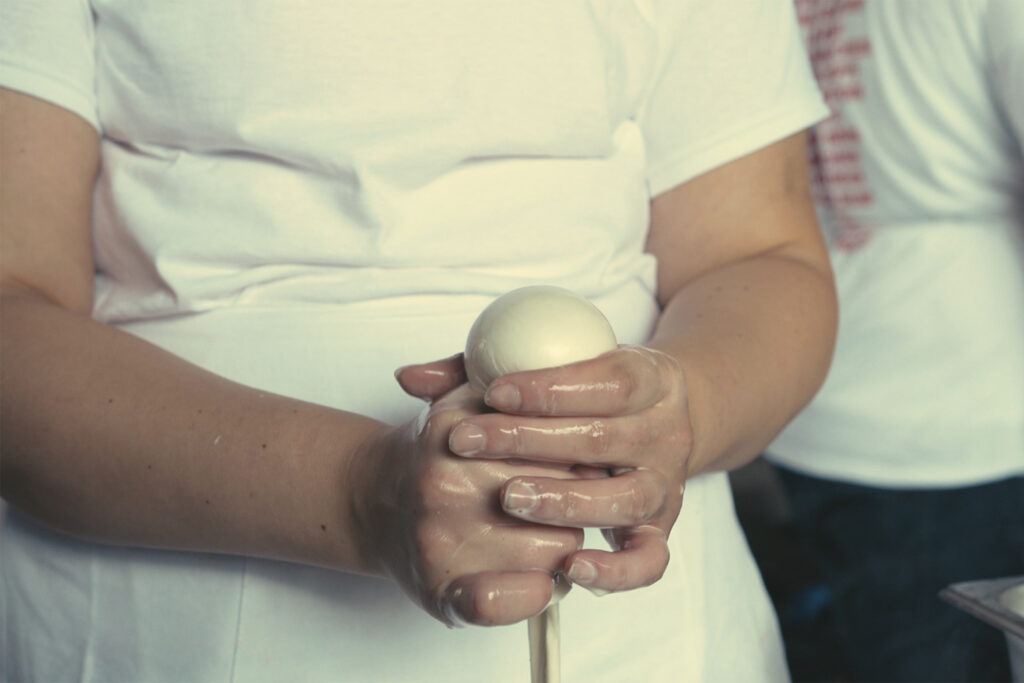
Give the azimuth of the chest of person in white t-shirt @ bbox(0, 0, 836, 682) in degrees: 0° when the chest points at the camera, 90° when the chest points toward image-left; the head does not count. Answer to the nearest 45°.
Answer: approximately 0°

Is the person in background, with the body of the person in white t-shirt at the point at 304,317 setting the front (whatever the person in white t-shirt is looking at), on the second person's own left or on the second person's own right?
on the second person's own left
